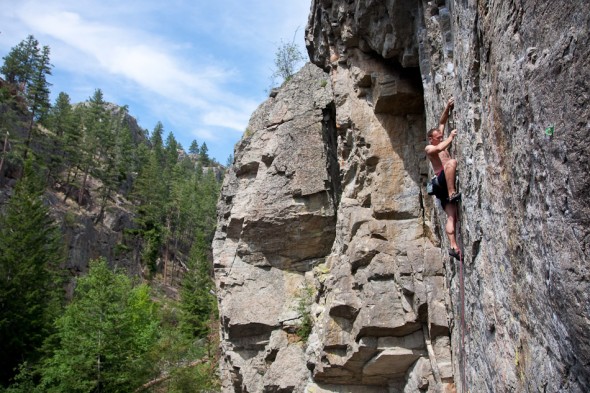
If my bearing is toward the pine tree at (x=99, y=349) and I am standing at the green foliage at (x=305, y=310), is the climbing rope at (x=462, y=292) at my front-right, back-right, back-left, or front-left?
back-left

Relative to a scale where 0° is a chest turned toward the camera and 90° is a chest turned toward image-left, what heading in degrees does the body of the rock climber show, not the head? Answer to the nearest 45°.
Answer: approximately 270°

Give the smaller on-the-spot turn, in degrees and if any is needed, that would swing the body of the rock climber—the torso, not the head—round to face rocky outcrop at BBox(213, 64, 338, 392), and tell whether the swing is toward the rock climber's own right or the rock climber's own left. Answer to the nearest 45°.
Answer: approximately 135° to the rock climber's own left

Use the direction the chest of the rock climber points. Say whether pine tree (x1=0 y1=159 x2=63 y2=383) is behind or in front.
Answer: behind

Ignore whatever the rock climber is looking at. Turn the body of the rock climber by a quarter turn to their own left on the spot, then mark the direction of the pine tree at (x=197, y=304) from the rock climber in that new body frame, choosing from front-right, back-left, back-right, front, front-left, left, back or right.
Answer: front-left
